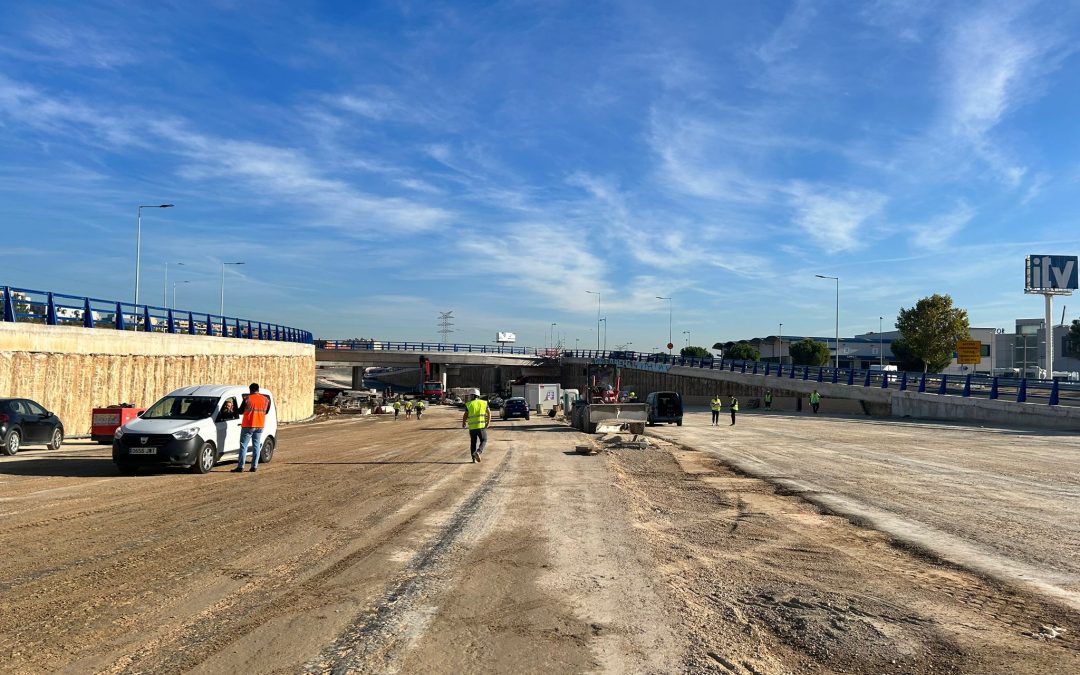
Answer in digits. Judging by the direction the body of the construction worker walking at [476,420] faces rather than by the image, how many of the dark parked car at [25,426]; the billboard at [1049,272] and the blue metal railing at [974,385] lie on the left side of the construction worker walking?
1

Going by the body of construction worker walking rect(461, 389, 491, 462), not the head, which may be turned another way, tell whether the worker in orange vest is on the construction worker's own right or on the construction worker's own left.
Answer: on the construction worker's own left

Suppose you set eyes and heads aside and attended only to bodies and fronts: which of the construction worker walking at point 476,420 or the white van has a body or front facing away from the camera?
the construction worker walking

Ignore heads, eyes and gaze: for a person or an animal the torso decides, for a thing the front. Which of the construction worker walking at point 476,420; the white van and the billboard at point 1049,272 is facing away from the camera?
the construction worker walking

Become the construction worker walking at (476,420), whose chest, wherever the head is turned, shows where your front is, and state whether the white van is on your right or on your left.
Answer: on your left

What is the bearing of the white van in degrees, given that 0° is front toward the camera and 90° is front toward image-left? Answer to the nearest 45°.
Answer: approximately 45°

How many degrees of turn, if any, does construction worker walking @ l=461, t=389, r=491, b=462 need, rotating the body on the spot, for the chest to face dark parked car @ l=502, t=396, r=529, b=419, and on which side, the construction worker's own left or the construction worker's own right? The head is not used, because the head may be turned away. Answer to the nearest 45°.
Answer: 0° — they already face it

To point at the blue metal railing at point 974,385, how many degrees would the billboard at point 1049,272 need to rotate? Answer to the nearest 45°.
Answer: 0° — it already faces it

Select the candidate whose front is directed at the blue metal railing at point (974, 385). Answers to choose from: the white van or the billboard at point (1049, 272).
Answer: the billboard

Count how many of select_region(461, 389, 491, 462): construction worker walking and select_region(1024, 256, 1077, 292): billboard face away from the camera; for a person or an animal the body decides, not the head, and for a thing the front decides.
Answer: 1

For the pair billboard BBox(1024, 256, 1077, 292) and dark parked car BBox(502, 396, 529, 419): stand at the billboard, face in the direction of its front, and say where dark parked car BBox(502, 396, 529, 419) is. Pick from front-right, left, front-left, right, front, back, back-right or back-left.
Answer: front-right

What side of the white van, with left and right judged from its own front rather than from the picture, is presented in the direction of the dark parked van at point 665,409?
back

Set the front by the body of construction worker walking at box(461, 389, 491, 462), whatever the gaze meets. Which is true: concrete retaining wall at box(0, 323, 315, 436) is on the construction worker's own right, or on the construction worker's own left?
on the construction worker's own left

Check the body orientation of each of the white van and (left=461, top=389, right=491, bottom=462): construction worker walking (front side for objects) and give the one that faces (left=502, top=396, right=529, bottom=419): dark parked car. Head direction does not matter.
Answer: the construction worker walking

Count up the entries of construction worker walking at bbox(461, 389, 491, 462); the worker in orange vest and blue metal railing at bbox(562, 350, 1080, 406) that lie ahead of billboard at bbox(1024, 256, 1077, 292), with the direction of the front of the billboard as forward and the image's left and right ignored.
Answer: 3

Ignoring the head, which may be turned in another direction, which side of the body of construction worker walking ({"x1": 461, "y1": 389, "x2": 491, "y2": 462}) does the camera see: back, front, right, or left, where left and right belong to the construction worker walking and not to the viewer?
back

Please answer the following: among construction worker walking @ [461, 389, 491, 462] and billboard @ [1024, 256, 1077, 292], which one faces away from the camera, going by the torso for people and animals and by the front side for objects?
the construction worker walking
